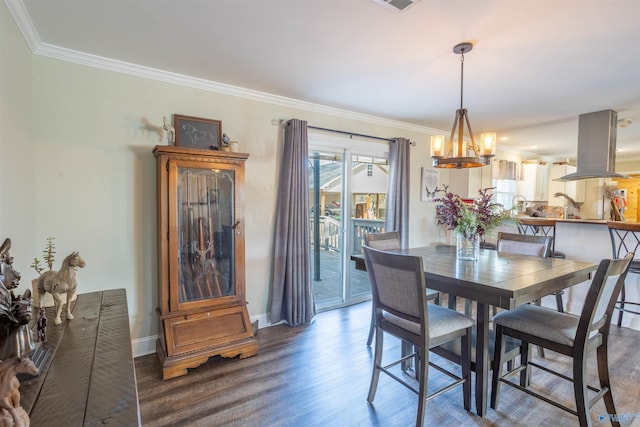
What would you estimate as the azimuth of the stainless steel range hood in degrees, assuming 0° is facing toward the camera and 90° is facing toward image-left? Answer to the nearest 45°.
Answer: approximately 45°

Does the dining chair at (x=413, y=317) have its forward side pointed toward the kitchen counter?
yes

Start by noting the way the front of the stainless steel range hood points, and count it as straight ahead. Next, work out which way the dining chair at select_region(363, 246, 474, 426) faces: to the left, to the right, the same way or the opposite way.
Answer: the opposite way

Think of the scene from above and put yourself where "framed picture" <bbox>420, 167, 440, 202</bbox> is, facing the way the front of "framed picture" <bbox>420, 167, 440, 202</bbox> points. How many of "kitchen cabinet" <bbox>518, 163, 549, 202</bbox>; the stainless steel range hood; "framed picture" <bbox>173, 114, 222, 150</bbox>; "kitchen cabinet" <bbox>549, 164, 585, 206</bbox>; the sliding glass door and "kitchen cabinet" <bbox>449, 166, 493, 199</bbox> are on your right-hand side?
2

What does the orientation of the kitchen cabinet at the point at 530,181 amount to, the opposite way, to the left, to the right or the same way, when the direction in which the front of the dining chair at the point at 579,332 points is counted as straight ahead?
the opposite way

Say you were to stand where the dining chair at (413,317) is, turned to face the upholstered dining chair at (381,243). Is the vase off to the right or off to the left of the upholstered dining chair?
right

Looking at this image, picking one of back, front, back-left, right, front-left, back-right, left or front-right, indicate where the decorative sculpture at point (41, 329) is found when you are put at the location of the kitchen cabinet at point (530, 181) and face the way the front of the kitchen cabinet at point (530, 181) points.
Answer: front-right

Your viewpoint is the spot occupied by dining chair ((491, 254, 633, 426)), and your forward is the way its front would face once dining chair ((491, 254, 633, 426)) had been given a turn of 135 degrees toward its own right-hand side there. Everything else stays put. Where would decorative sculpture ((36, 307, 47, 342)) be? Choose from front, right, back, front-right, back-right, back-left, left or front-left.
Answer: back-right

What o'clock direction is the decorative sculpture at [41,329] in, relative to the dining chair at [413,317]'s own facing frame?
The decorative sculpture is roughly at 6 o'clock from the dining chair.

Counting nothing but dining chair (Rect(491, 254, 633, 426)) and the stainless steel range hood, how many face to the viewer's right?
0

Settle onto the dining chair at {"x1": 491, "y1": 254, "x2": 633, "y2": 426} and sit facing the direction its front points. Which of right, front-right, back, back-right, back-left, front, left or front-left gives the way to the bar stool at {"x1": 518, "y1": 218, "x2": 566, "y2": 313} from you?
front-right

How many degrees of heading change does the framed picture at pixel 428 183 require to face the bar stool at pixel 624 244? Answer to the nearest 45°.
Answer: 0° — it already faces it

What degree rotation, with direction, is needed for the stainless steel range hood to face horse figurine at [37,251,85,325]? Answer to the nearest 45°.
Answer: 0° — it already faces it

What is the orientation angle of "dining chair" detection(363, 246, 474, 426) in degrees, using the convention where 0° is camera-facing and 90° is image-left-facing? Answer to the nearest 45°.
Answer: approximately 225°

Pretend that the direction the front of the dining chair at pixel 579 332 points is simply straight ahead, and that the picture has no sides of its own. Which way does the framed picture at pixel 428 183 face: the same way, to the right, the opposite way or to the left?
the opposite way

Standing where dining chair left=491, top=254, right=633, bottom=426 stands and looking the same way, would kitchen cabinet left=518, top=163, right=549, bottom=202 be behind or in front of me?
in front

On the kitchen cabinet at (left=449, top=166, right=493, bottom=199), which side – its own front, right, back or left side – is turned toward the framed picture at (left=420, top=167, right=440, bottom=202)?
right
